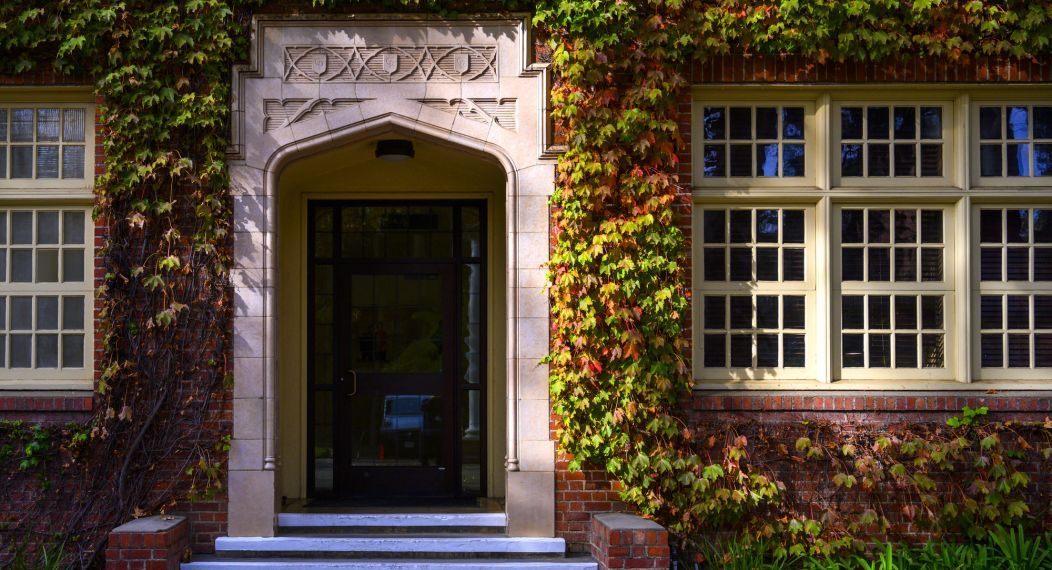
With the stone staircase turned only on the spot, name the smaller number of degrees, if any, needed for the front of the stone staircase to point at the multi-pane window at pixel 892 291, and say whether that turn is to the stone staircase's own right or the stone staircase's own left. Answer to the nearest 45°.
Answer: approximately 90° to the stone staircase's own left

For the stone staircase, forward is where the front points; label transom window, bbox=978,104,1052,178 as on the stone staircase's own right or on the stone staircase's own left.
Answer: on the stone staircase's own left

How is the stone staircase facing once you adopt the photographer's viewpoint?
facing the viewer

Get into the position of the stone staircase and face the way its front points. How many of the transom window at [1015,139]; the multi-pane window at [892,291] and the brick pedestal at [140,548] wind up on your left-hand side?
2

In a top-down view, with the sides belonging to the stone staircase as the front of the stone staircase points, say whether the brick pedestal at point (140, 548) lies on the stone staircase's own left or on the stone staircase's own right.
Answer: on the stone staircase's own right

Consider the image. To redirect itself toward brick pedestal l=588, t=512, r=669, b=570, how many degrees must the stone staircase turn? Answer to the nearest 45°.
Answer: approximately 45° to its left

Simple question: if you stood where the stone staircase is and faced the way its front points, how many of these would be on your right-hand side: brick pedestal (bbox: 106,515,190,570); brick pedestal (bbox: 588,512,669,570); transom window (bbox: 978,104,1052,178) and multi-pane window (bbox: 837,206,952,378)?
1
